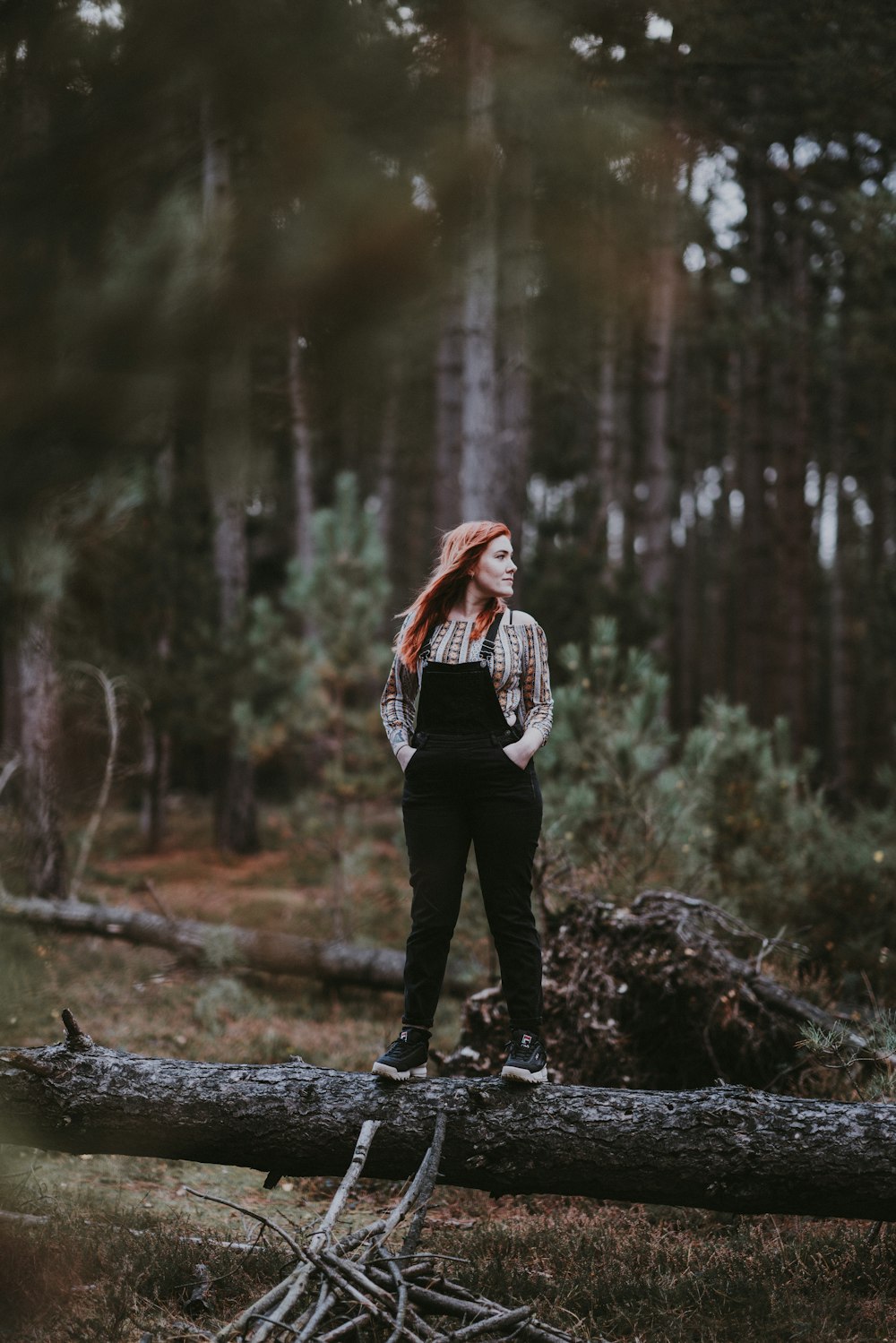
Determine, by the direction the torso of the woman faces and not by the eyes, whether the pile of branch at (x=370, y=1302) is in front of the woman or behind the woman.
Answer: in front

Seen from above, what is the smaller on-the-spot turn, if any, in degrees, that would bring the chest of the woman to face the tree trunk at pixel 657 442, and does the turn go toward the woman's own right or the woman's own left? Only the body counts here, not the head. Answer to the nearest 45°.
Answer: approximately 180°

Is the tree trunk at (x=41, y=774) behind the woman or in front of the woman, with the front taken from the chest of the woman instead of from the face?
behind

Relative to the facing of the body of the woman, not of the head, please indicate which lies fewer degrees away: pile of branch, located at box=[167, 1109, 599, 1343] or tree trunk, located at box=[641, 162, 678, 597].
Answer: the pile of branch

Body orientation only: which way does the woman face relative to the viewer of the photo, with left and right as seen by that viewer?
facing the viewer

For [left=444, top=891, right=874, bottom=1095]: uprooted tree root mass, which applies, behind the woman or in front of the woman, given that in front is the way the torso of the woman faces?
behind

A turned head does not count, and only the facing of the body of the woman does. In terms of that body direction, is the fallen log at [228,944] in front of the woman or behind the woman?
behind

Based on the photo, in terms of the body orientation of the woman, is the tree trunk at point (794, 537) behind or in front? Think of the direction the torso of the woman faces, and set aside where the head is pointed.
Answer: behind
